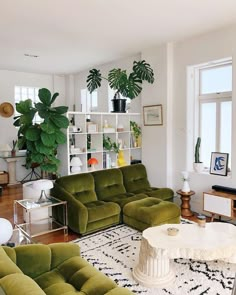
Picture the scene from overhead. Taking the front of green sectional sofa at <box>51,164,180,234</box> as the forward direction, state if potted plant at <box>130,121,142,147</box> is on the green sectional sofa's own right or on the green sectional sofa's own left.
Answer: on the green sectional sofa's own left

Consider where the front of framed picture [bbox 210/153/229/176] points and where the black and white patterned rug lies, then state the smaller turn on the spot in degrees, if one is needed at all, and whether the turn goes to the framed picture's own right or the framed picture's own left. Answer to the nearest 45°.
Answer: approximately 45° to the framed picture's own left

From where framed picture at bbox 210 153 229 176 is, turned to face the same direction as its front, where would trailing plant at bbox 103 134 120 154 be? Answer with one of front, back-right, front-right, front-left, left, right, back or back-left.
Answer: front-right

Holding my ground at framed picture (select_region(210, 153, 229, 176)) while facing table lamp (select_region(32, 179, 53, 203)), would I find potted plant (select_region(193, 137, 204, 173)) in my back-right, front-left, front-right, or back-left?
front-right

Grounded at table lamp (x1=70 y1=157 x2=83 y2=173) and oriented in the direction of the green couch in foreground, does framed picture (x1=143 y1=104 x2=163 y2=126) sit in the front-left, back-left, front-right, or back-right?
back-left

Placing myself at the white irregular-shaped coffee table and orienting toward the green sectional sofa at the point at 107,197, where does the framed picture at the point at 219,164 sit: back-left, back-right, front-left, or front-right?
front-right

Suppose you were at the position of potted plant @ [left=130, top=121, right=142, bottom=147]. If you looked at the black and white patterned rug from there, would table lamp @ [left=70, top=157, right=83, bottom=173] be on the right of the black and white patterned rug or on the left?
right

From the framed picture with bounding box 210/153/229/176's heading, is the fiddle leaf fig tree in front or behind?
in front

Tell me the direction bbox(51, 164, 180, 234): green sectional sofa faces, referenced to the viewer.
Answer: facing the viewer and to the right of the viewer

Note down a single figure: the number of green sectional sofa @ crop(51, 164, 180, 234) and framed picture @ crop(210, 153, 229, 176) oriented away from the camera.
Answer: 0

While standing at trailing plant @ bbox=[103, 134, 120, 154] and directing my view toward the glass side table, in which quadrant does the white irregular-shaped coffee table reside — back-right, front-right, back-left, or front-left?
front-left

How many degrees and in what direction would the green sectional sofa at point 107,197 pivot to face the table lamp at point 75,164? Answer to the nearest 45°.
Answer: approximately 180°

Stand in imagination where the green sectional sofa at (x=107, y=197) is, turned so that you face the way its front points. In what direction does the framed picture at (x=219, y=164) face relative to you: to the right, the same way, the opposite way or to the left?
to the right

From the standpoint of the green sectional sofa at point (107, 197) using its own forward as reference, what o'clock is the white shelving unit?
The white shelving unit is roughly at 7 o'clock from the green sectional sofa.

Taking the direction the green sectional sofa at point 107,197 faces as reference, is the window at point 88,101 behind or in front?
behind
